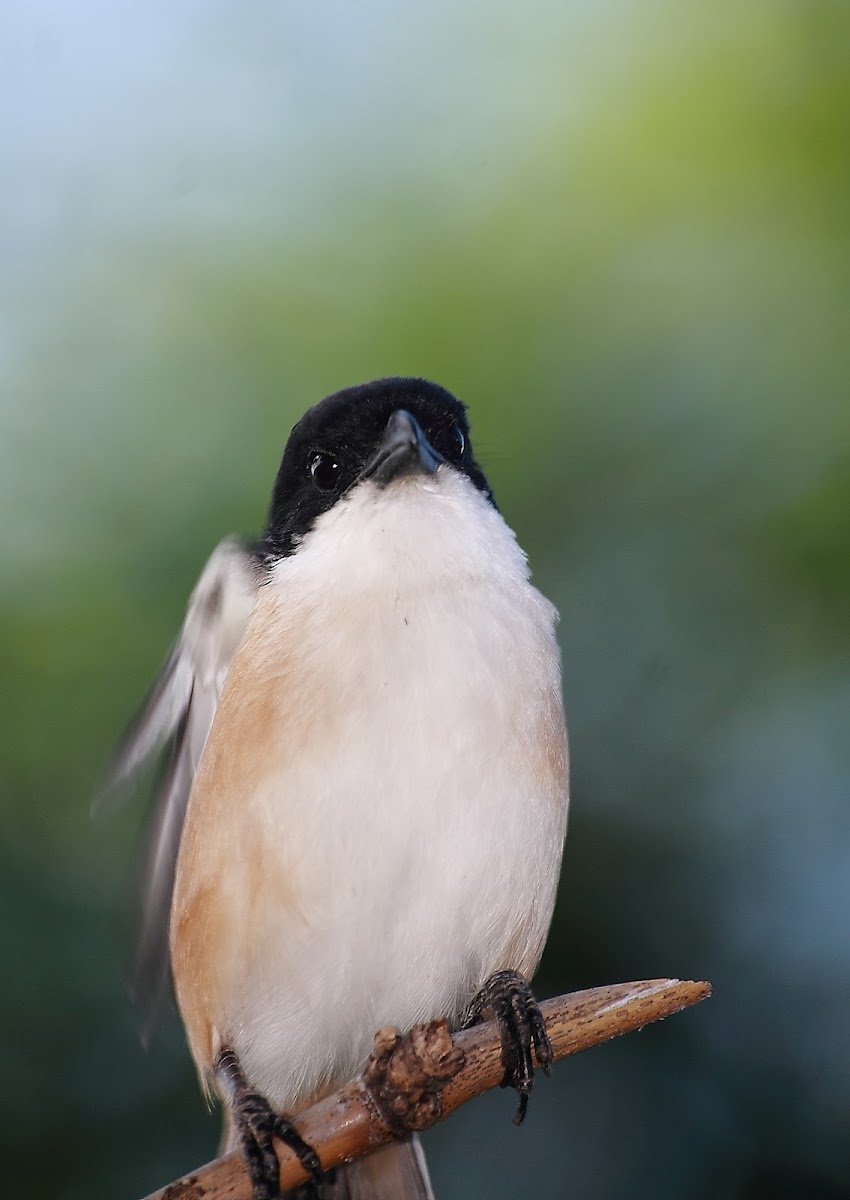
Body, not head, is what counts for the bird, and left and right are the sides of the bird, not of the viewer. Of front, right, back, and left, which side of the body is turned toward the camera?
front
